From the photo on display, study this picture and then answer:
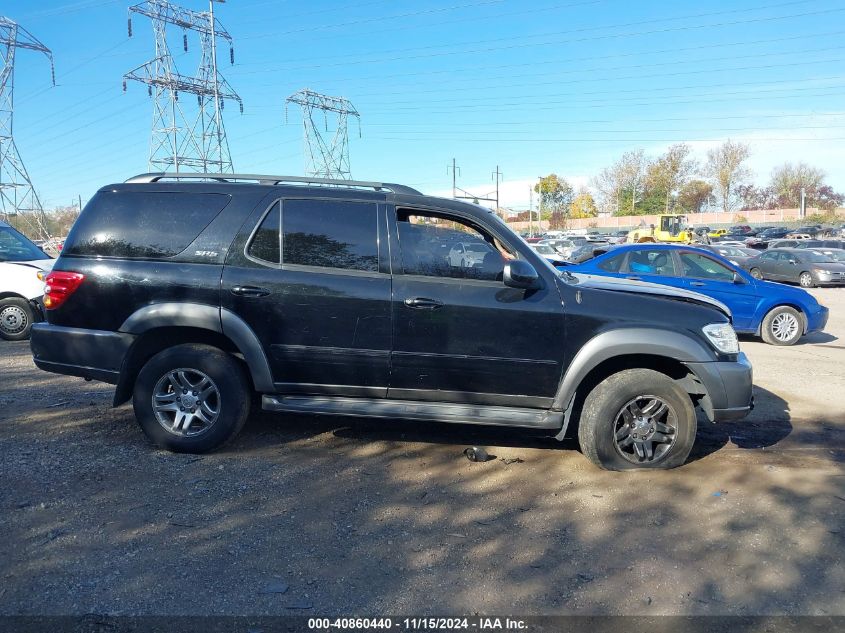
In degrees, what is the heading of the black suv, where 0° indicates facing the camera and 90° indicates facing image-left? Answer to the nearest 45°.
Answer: approximately 270°

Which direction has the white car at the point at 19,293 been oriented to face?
to the viewer's right

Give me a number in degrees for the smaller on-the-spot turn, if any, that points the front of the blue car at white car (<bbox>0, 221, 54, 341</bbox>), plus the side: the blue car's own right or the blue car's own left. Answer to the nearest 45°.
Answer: approximately 135° to the blue car's own right

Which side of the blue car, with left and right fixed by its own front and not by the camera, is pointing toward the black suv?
right

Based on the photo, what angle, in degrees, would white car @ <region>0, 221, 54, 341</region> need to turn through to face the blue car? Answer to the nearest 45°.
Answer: approximately 45° to its right

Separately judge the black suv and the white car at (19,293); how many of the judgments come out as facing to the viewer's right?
2

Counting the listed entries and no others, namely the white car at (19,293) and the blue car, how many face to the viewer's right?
2

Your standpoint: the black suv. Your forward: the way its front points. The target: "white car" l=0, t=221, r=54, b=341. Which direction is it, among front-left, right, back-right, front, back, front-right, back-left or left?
back-left

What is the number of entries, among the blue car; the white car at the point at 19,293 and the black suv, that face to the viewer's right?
3

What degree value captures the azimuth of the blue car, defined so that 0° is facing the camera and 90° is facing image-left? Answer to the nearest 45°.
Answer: approximately 270°

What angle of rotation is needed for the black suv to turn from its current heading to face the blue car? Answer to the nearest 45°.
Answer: approximately 45° to its left
